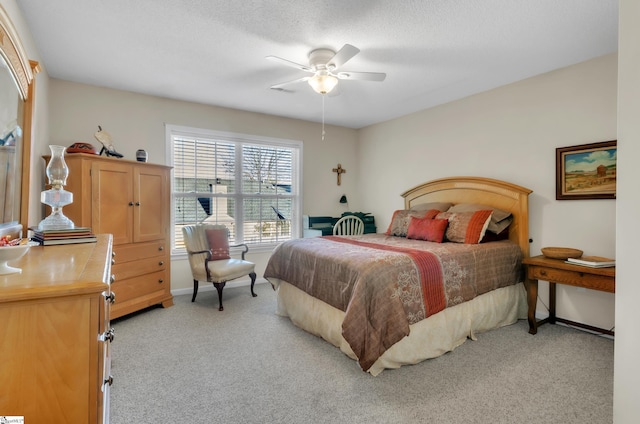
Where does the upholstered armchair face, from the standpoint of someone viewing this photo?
facing the viewer and to the right of the viewer

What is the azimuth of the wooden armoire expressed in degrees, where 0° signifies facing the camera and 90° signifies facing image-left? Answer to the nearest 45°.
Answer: approximately 315°

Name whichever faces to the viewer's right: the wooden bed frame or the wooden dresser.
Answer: the wooden dresser

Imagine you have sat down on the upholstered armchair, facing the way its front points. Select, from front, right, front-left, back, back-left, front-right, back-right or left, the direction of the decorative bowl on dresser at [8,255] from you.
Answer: front-right

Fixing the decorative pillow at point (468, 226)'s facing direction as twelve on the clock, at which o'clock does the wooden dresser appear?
The wooden dresser is roughly at 11 o'clock from the decorative pillow.

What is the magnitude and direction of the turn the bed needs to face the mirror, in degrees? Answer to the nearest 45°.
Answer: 0° — it already faces it

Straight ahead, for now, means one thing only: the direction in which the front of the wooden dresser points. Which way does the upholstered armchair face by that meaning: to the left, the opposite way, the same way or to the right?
to the right

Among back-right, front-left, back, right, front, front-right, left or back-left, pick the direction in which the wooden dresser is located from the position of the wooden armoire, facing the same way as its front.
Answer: front-right

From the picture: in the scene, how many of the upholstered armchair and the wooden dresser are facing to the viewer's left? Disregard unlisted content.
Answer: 0

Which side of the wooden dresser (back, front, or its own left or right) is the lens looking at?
right
